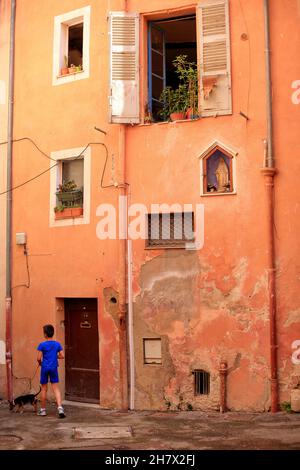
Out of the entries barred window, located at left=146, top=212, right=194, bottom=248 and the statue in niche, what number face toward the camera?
2

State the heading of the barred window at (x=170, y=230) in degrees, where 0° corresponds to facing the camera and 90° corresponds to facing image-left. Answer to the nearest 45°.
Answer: approximately 0°

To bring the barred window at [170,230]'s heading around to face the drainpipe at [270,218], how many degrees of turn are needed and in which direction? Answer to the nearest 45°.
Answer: approximately 45° to its left

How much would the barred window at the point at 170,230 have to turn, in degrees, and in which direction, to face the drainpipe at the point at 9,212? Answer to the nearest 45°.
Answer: approximately 135° to its right

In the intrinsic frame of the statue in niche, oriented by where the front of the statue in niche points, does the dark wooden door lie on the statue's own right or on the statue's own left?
on the statue's own right

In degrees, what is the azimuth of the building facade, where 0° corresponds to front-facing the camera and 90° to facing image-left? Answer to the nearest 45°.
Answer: approximately 0°

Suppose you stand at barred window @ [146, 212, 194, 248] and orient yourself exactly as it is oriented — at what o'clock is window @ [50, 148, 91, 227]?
The window is roughly at 4 o'clock from the barred window.
